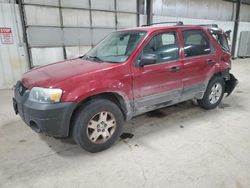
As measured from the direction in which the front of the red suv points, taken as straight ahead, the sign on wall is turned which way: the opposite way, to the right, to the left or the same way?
to the left

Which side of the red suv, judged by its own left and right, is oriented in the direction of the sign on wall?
right

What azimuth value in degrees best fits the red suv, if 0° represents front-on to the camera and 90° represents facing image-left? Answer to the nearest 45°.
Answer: approximately 45°

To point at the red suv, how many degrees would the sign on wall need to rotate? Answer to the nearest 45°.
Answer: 0° — it already faces it

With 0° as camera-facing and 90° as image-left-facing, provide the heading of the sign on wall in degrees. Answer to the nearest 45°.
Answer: approximately 0°
